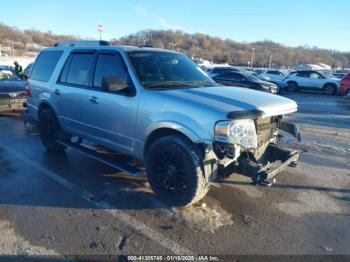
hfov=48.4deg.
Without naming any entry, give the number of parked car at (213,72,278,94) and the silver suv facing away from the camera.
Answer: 0

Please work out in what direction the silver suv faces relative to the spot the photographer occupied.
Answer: facing the viewer and to the right of the viewer

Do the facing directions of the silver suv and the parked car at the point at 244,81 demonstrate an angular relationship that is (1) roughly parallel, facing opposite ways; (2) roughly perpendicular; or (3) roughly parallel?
roughly parallel

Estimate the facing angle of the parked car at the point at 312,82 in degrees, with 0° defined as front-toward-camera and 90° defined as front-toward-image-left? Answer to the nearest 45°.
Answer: approximately 315°

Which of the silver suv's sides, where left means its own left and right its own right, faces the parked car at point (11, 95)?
back

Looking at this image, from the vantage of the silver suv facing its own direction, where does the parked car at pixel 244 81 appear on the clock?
The parked car is roughly at 8 o'clock from the silver suv.

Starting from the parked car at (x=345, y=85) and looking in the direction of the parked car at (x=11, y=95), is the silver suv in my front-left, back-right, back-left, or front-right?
front-left

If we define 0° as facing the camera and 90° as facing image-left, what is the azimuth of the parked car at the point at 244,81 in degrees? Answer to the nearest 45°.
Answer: approximately 315°

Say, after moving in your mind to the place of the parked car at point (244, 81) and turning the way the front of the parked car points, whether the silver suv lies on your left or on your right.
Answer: on your right
